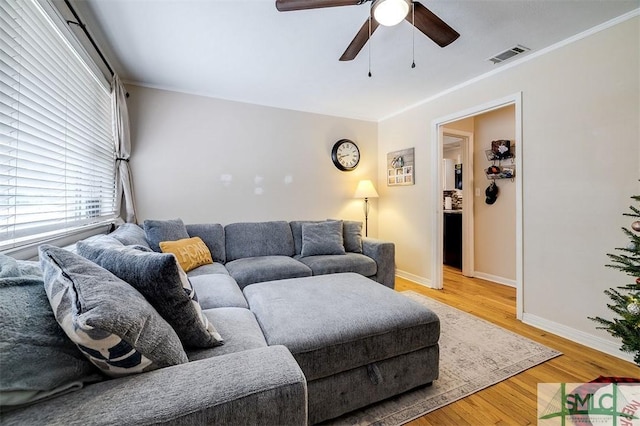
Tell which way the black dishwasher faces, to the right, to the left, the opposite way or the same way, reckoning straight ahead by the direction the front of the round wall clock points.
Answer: to the right

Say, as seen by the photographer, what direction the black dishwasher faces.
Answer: facing the viewer and to the left of the viewer

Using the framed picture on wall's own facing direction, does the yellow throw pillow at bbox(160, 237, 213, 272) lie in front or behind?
in front

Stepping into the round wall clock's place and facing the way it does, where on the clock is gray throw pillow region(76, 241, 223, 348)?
The gray throw pillow is roughly at 2 o'clock from the round wall clock.

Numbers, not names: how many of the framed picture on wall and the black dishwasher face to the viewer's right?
0

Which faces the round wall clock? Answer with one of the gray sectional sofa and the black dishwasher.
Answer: the black dishwasher

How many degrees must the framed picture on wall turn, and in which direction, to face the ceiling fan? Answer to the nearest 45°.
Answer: approximately 45° to its left

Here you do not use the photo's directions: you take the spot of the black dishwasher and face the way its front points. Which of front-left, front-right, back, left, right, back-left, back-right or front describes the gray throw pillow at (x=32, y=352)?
front-left

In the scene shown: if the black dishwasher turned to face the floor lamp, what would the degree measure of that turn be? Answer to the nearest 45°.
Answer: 0° — it already faces it

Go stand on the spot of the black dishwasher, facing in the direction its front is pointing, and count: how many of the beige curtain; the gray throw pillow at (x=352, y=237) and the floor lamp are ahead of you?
3

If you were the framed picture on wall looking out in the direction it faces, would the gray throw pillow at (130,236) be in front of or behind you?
in front

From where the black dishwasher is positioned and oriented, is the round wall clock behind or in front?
in front

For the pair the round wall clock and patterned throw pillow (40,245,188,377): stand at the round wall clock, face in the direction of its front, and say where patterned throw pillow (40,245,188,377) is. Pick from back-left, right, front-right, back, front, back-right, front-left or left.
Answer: front-right

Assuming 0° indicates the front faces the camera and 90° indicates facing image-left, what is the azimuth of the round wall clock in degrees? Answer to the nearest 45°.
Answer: approximately 315°

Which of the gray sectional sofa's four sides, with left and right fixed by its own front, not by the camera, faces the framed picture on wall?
left

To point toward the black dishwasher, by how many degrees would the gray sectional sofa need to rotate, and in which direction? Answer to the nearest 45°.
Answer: approximately 90° to its left

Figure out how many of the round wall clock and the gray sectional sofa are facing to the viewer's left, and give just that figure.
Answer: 0

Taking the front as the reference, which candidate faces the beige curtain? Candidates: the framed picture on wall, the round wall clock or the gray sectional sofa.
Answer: the framed picture on wall

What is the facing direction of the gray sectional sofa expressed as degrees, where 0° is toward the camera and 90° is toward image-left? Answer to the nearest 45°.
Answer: approximately 315°

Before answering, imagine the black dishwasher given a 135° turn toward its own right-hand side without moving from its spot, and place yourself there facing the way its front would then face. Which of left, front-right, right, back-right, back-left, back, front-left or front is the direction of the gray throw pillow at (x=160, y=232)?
back-left
